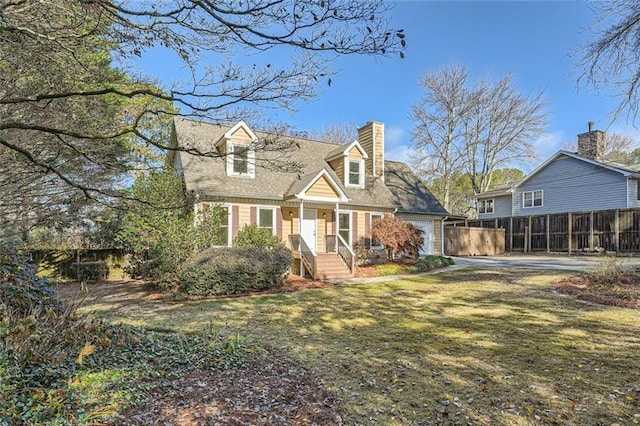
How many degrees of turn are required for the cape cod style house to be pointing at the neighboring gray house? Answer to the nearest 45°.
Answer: approximately 90° to its left

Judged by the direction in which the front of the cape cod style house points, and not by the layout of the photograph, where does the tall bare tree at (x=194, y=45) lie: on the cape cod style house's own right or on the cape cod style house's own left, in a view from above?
on the cape cod style house's own right

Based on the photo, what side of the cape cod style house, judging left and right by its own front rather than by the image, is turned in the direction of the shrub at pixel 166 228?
right

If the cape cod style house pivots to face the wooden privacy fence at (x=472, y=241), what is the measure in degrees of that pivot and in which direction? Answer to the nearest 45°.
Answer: approximately 90° to its left

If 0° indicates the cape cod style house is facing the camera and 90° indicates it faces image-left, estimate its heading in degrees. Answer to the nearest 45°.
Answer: approximately 315°
